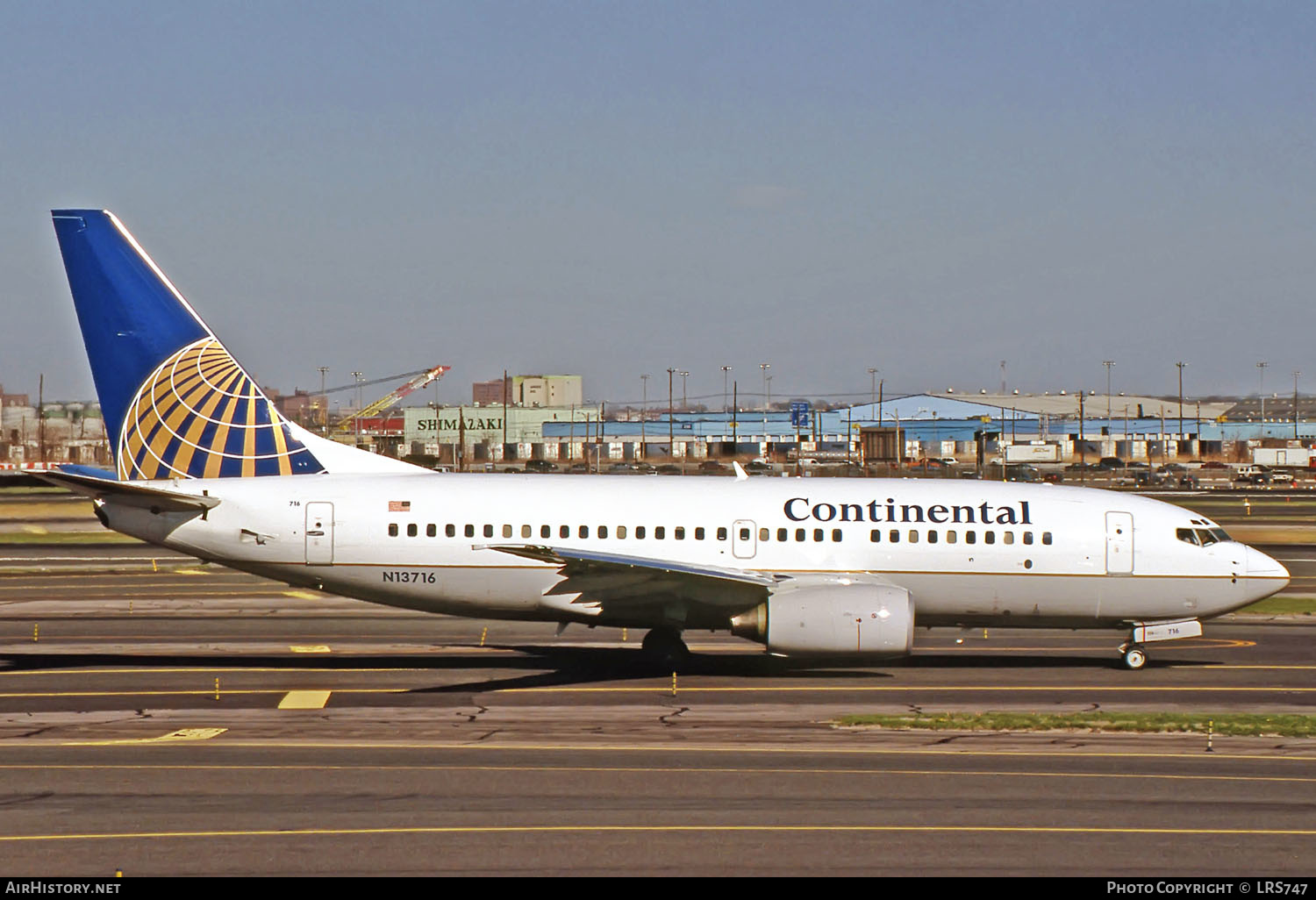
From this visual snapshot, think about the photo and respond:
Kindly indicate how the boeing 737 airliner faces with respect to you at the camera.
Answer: facing to the right of the viewer
